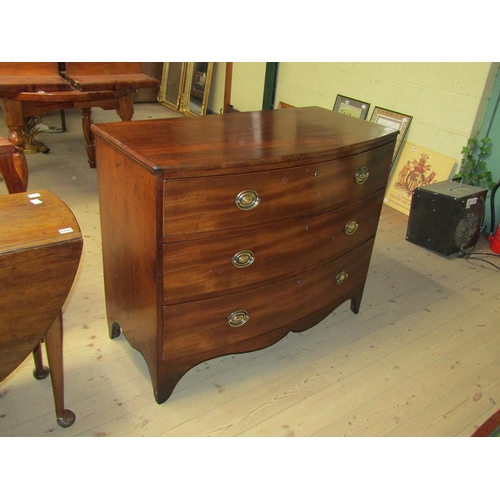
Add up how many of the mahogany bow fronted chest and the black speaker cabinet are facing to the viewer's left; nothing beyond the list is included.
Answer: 0

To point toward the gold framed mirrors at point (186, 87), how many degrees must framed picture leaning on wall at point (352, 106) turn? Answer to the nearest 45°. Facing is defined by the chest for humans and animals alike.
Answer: approximately 90° to its right

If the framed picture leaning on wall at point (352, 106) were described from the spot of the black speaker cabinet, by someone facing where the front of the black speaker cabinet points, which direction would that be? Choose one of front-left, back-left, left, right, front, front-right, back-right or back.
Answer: back

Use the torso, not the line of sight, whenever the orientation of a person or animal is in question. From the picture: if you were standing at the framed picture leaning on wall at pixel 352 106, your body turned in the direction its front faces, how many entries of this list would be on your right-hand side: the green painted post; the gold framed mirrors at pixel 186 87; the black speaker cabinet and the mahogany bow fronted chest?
2

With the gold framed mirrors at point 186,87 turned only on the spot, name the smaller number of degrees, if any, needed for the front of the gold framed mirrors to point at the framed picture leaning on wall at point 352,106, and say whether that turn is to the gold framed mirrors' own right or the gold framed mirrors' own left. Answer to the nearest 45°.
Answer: approximately 90° to the gold framed mirrors' own left

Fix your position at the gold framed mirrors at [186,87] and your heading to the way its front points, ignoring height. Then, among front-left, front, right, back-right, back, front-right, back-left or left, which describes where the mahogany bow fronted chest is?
front-left

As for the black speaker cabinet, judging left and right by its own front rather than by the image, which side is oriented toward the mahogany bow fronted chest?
right

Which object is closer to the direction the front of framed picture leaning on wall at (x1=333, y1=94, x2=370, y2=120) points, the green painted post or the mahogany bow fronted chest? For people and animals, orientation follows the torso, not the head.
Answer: the mahogany bow fronted chest

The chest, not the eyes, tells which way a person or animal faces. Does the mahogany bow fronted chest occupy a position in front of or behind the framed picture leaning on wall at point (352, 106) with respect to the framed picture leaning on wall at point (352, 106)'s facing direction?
in front
